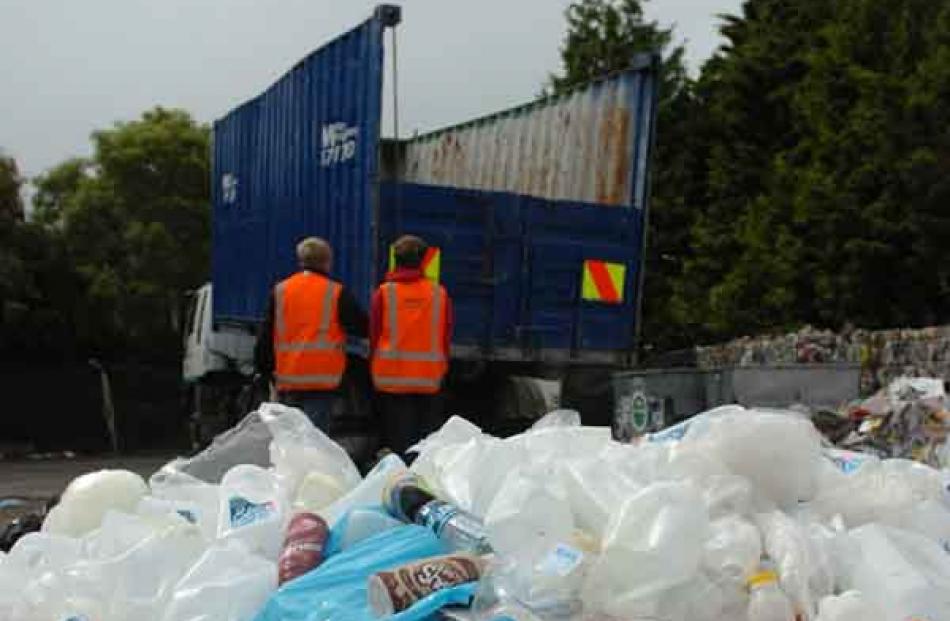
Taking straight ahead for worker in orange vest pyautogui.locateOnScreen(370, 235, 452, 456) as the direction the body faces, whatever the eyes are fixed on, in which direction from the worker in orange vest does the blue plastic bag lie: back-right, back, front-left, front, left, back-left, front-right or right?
back

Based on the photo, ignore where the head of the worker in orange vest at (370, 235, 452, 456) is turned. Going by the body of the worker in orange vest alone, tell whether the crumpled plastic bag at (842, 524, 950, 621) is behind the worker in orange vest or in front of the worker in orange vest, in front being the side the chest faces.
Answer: behind

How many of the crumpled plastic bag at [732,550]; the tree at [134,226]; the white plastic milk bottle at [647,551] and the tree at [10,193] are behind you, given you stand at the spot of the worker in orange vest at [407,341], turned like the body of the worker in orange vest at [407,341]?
2

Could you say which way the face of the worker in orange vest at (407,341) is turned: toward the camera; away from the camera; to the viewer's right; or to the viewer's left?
away from the camera

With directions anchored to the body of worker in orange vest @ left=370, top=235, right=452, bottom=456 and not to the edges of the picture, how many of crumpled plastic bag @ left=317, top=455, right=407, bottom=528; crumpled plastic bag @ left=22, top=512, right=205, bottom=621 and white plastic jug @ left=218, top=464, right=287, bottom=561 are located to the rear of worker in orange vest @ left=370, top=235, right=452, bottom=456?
3

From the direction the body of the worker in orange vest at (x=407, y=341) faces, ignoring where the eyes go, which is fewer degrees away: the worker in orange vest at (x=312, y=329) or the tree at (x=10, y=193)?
the tree

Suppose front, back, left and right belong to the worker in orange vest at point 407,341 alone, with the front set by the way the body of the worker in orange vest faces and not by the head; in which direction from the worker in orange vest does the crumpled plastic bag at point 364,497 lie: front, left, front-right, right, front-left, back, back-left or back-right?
back

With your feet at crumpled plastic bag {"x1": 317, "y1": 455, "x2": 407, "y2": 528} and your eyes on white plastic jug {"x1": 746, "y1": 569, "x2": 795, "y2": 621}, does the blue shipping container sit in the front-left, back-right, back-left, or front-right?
back-left

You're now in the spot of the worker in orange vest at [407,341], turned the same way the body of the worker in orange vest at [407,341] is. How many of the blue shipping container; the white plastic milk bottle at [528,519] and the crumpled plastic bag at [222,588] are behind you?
2

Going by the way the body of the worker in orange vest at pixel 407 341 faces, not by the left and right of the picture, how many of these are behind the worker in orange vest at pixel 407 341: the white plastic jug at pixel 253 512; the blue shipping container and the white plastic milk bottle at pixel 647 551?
2

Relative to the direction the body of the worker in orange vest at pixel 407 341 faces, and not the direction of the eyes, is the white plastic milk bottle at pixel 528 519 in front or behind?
behind

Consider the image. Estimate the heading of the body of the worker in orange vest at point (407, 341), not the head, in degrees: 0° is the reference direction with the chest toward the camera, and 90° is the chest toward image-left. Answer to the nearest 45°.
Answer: approximately 180°

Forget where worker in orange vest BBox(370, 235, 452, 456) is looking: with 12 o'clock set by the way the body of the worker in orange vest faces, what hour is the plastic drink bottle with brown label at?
The plastic drink bottle with brown label is roughly at 6 o'clock from the worker in orange vest.

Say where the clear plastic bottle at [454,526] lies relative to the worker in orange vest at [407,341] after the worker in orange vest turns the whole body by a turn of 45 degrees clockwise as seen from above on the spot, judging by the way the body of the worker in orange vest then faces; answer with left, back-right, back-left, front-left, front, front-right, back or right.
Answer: back-right

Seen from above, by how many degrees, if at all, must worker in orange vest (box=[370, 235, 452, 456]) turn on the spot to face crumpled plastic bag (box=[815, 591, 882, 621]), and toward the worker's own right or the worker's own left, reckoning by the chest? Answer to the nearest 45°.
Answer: approximately 180°

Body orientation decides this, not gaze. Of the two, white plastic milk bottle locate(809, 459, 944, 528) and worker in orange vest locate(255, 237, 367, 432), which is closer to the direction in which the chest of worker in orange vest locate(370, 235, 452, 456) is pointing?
the worker in orange vest

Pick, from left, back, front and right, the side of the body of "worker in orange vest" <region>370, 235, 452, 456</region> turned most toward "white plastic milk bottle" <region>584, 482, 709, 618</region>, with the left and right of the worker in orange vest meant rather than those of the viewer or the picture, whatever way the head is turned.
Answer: back
